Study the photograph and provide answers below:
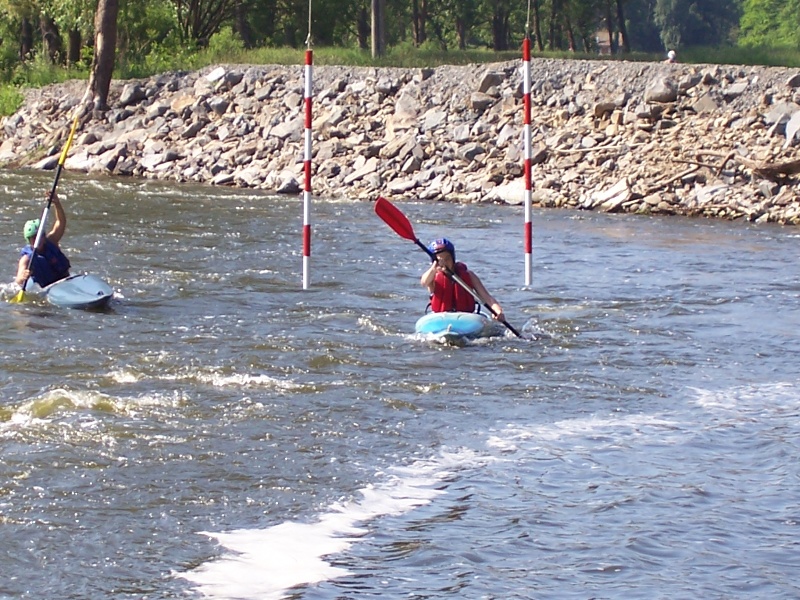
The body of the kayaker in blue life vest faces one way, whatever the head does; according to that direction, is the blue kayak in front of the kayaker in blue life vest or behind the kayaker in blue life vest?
in front

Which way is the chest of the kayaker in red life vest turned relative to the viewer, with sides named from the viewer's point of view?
facing the viewer

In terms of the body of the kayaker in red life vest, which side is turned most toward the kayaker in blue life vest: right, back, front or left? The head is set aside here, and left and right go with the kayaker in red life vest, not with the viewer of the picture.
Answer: right

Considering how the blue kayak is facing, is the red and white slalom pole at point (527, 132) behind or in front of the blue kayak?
behind

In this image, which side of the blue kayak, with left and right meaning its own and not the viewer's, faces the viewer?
front

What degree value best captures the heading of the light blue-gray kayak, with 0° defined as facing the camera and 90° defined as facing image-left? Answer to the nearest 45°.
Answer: approximately 315°

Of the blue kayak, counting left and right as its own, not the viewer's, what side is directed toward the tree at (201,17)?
back

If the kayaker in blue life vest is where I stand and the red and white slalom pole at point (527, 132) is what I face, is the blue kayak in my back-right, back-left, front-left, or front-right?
front-right

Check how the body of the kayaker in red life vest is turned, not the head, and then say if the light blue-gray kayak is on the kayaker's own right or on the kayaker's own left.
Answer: on the kayaker's own right

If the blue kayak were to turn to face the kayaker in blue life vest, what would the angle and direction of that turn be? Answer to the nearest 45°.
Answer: approximately 135° to its right

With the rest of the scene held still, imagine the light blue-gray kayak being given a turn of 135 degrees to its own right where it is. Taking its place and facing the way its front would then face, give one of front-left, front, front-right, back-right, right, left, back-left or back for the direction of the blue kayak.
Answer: back-left

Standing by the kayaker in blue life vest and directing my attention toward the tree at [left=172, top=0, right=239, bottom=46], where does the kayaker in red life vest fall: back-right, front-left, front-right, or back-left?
back-right
